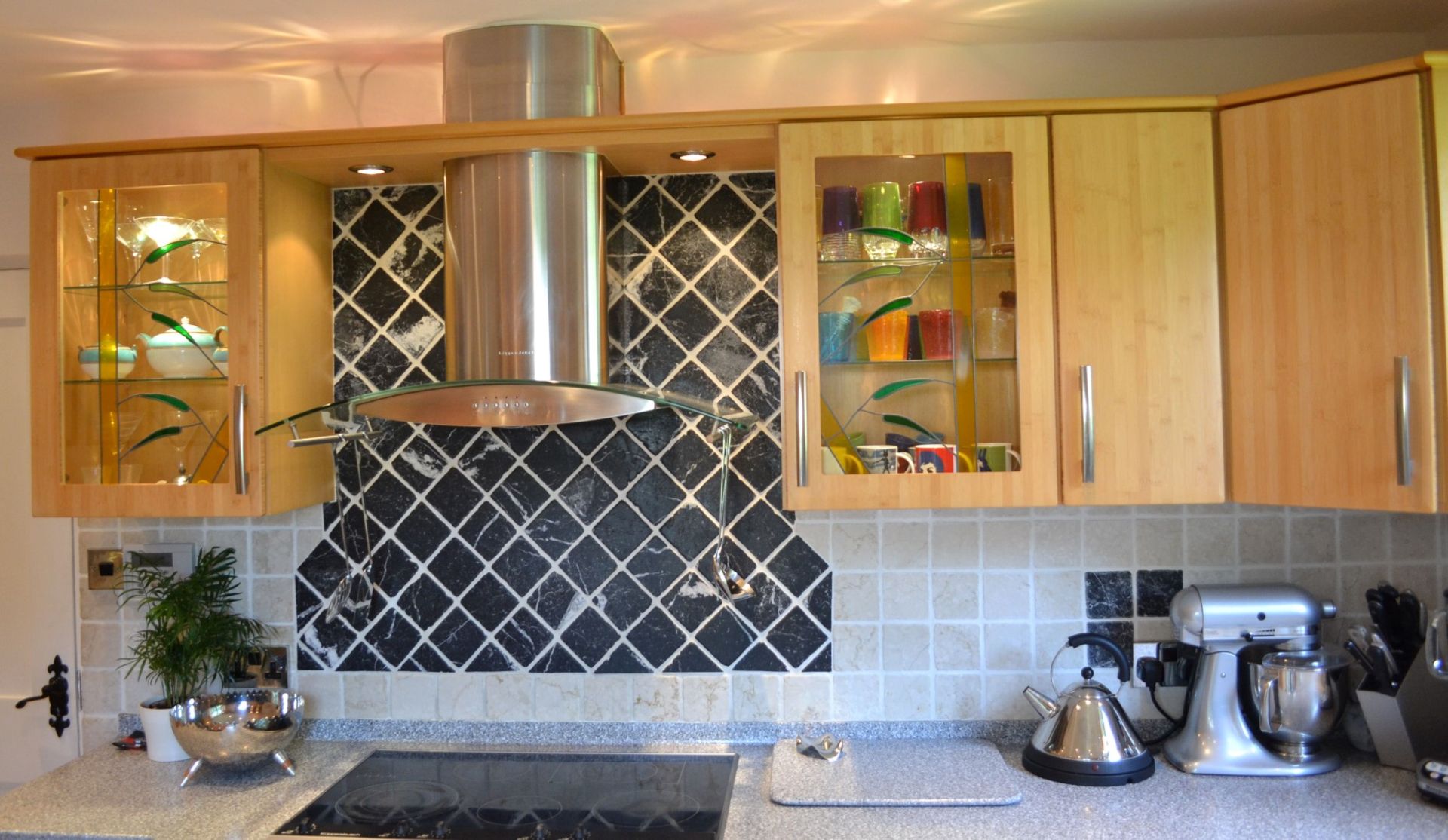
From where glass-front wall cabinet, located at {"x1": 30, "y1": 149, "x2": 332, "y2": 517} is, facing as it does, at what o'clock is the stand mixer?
The stand mixer is roughly at 10 o'clock from the glass-front wall cabinet.

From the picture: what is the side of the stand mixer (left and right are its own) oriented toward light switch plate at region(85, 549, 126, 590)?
back

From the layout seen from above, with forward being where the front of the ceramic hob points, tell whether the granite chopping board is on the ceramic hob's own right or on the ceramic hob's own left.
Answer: on the ceramic hob's own left

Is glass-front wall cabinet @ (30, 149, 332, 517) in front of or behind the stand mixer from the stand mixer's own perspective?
behind

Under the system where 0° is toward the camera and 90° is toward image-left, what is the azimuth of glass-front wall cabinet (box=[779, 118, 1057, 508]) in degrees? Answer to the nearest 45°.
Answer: approximately 0°

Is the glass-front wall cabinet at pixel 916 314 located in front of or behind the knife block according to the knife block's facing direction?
in front

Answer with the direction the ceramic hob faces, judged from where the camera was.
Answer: facing the viewer

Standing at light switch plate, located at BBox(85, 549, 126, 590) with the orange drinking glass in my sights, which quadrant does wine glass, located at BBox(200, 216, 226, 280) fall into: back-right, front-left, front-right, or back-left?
front-right

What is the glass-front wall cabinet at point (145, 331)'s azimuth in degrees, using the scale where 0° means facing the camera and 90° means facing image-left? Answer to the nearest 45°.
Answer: approximately 0°

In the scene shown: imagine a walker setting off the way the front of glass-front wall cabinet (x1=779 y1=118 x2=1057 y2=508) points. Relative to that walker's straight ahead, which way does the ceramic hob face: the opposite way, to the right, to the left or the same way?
the same way

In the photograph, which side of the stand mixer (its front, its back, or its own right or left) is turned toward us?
right

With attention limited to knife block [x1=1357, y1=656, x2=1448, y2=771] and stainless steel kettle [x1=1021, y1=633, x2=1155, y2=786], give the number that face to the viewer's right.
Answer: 0

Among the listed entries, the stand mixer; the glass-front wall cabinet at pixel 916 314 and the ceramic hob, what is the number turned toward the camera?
2

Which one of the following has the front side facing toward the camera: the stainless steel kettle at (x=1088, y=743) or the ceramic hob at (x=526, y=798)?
the ceramic hob

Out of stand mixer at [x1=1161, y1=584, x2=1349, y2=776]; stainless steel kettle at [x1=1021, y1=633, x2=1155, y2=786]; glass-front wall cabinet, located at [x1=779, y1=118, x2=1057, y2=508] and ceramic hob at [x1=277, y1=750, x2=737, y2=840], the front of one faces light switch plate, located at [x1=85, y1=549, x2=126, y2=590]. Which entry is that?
the stainless steel kettle
